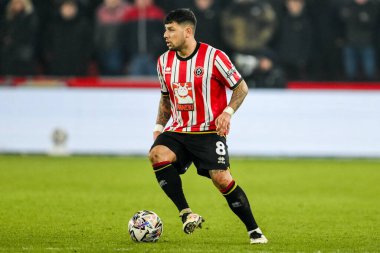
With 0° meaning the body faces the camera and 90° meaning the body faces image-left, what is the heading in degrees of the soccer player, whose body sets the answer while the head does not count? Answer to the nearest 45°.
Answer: approximately 45°

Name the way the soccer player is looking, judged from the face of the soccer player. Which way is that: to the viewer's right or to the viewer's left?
to the viewer's left
